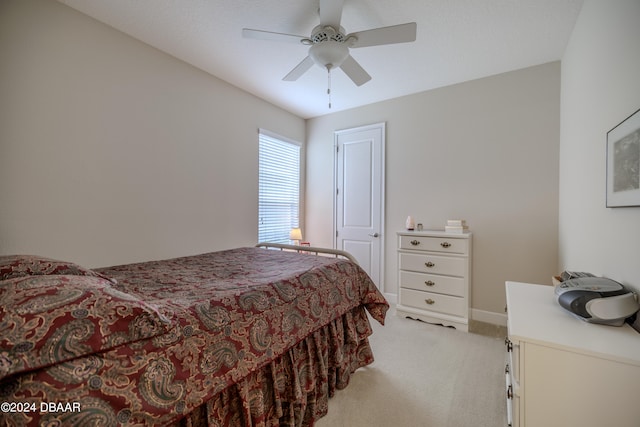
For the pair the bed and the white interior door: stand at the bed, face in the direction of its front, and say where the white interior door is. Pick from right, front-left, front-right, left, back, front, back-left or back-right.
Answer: front

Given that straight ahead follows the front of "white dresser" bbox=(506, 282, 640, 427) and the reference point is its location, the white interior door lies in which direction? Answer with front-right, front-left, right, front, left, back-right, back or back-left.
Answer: front-right

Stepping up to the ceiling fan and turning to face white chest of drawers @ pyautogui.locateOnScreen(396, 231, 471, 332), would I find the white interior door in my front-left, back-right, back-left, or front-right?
front-left

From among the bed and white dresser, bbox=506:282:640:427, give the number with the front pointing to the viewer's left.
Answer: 1

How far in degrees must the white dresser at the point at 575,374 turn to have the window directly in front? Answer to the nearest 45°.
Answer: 0° — it already faces it

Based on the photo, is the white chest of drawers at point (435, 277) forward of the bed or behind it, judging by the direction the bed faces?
forward

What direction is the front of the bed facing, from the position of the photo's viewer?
facing away from the viewer and to the right of the viewer

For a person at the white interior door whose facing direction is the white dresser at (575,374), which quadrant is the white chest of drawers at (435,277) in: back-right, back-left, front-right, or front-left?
front-left

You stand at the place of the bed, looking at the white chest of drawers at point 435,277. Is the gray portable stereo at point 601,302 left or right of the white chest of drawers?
right

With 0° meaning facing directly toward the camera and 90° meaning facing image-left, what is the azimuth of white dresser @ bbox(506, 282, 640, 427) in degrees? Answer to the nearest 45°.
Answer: approximately 90°

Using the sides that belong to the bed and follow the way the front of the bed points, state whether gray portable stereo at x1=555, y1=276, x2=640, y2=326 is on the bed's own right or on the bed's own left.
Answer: on the bed's own right
